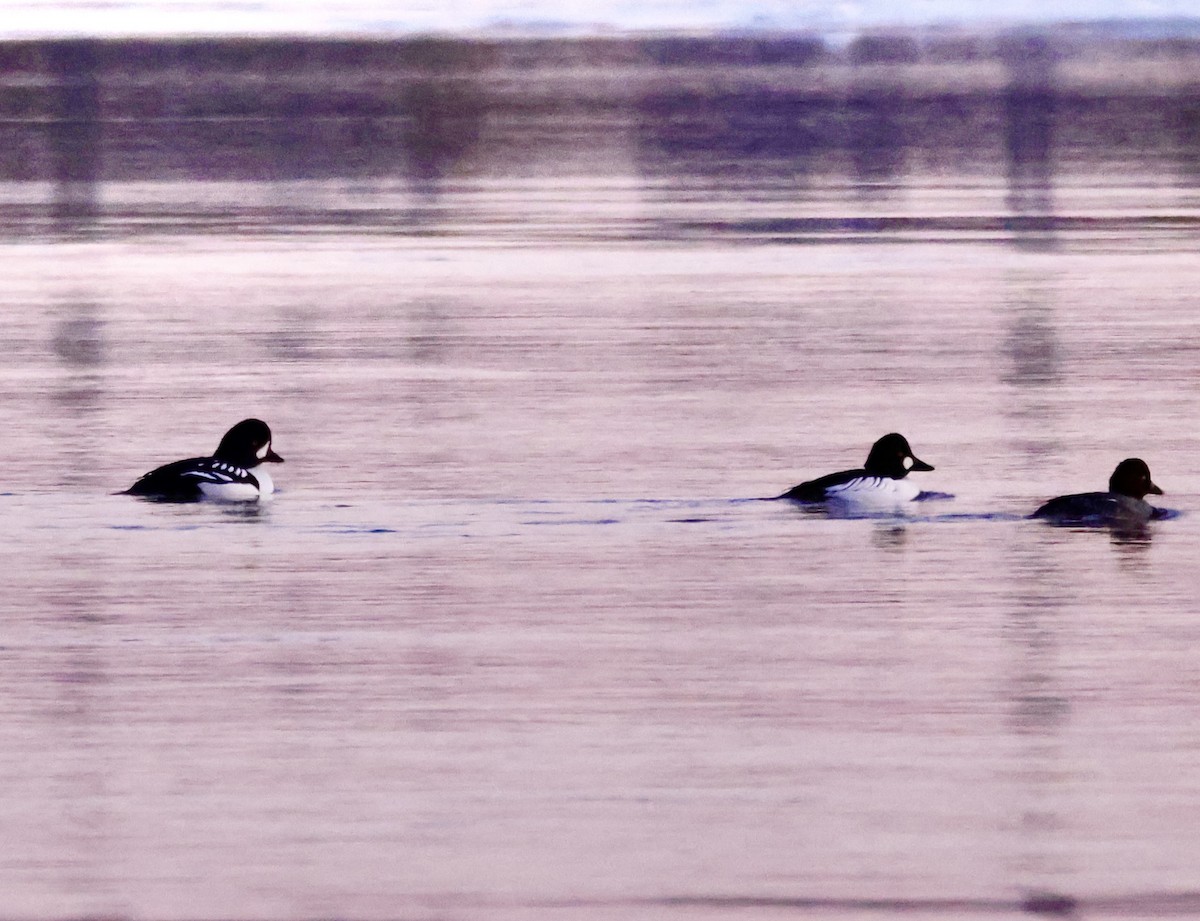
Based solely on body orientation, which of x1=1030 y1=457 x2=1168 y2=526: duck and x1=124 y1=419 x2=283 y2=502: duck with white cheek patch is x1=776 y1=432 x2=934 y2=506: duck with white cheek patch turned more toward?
the duck

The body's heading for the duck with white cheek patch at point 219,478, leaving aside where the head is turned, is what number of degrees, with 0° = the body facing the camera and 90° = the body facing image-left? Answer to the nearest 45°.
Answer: approximately 270°

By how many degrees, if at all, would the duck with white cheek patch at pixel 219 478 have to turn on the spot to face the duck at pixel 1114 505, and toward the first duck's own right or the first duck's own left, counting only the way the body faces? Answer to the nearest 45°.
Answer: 0° — it already faces it

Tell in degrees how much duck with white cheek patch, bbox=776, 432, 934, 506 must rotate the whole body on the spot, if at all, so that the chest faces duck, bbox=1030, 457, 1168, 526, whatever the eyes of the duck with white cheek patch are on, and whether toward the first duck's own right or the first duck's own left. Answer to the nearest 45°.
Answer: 0° — it already faces it

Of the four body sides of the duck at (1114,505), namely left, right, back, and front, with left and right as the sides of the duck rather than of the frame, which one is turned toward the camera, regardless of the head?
right

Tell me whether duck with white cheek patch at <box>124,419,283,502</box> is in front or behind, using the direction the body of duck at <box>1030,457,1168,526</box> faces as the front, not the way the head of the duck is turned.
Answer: behind

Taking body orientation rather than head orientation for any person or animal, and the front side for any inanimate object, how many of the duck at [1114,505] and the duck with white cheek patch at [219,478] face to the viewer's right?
2

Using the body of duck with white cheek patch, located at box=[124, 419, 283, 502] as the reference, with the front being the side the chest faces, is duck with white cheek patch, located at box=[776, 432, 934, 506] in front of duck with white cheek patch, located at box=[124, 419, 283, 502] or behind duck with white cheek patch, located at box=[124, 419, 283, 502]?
in front

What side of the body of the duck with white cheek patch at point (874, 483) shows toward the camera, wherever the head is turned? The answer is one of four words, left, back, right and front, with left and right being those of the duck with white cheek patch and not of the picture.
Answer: right

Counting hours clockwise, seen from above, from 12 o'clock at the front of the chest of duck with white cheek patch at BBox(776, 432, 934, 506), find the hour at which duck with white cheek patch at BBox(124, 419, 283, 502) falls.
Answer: duck with white cheek patch at BBox(124, 419, 283, 502) is roughly at 6 o'clock from duck with white cheek patch at BBox(776, 432, 934, 506).

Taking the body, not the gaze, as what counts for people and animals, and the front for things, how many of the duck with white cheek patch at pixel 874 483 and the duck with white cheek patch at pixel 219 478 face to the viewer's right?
2
